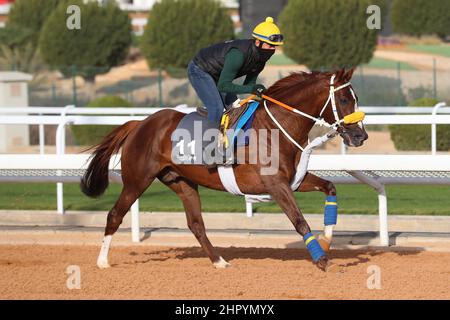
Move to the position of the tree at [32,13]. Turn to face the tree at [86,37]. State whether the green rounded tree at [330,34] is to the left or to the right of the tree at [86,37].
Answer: left

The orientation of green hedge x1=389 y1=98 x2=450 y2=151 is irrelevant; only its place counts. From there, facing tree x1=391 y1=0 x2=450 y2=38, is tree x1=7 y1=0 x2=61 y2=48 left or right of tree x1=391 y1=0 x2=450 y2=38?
left

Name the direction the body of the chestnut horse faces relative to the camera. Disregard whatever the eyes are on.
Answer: to the viewer's right

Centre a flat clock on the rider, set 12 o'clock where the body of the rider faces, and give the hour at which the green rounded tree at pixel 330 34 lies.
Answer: The green rounded tree is roughly at 9 o'clock from the rider.

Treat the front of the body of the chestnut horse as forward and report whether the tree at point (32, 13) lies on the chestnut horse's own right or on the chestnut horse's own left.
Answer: on the chestnut horse's own left

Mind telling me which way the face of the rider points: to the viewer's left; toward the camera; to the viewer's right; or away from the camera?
to the viewer's right

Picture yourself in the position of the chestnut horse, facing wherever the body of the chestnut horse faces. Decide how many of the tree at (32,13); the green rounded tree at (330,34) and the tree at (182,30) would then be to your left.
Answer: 3

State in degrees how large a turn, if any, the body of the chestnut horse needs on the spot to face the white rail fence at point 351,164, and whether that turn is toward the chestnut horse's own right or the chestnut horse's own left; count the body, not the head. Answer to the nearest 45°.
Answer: approximately 45° to the chestnut horse's own left

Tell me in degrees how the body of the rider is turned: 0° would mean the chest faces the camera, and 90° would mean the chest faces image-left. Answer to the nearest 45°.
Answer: approximately 270°
